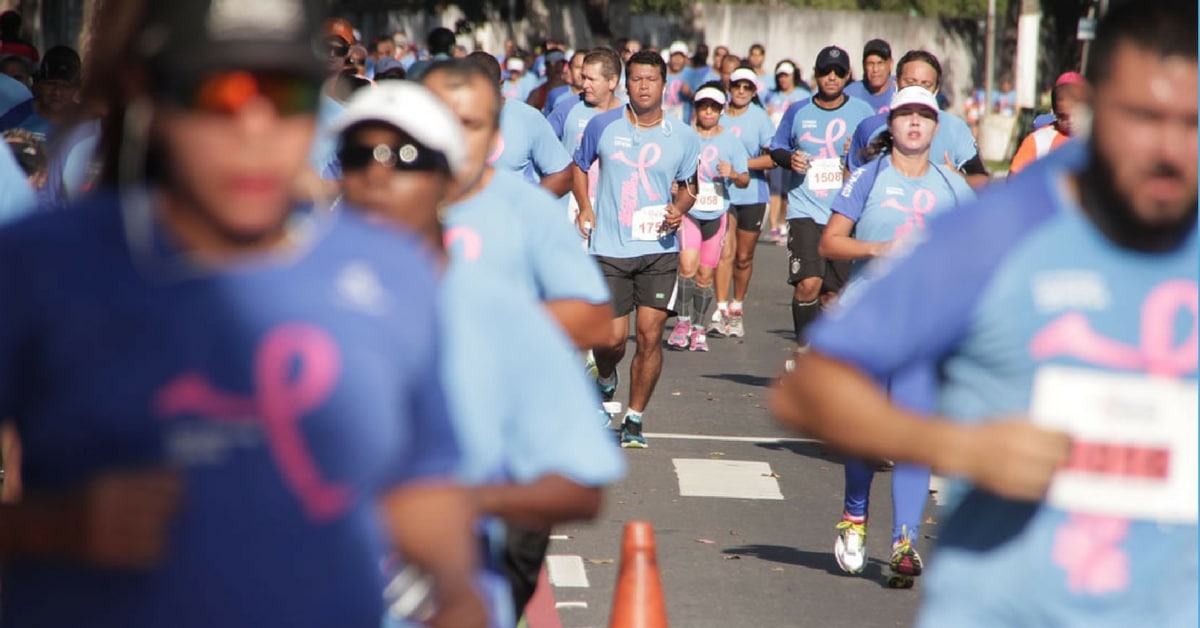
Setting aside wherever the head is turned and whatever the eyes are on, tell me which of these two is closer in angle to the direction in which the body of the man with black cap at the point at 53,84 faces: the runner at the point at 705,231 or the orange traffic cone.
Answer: the orange traffic cone

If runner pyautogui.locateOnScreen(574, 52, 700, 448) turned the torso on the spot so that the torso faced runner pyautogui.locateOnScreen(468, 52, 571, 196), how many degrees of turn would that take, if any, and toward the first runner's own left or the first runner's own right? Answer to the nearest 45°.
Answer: approximately 90° to the first runner's own right

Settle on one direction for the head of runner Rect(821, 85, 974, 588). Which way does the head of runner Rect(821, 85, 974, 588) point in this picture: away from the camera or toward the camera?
toward the camera

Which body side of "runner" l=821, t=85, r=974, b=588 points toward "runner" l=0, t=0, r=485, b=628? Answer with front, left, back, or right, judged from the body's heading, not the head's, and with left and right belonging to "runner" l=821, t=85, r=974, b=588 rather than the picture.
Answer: front

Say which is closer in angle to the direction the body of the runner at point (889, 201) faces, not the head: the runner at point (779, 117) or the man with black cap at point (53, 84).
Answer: the man with black cap

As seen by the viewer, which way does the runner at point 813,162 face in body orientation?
toward the camera

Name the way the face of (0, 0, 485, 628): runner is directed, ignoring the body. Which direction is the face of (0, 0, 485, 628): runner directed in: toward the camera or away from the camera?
toward the camera

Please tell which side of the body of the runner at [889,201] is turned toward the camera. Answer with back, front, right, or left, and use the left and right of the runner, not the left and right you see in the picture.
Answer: front

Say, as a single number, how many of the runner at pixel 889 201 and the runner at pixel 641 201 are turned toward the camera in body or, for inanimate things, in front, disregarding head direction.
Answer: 2

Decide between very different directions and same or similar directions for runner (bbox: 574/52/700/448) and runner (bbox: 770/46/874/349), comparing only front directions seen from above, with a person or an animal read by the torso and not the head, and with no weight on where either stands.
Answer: same or similar directions

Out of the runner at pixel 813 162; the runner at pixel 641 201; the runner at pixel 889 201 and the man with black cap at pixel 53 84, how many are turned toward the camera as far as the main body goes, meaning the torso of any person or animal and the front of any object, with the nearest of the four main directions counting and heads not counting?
4

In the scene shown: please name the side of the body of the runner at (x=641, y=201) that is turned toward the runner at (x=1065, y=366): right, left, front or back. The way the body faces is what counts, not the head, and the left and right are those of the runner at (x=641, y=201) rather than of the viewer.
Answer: front

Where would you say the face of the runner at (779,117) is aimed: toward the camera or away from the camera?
toward the camera

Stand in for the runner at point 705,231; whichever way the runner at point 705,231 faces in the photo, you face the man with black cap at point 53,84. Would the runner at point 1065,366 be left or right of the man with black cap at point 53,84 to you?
left

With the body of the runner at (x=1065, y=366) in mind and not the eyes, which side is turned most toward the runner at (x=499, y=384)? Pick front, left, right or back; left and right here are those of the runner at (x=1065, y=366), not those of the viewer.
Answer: right
